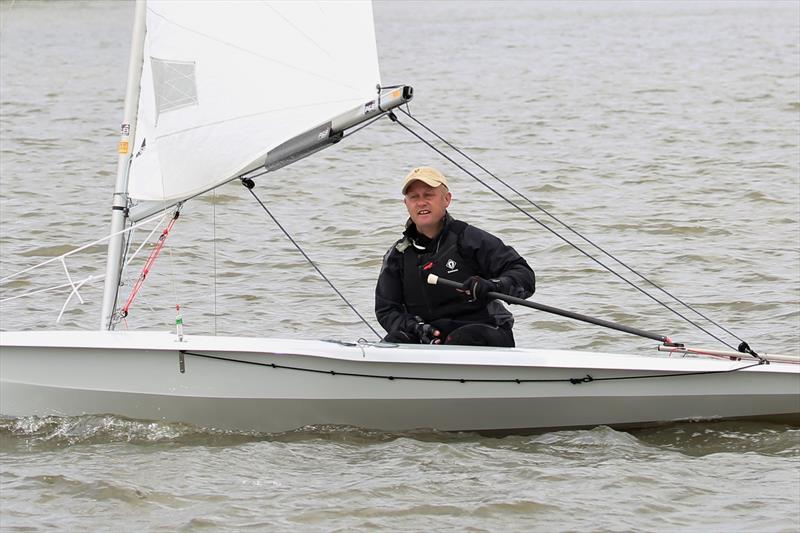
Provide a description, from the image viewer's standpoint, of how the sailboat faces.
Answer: facing to the left of the viewer
